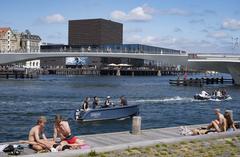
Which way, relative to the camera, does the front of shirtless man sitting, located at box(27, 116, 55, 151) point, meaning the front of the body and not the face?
to the viewer's right

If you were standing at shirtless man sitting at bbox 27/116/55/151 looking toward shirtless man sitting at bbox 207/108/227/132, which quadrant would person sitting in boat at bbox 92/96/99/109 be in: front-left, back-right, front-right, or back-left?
front-left

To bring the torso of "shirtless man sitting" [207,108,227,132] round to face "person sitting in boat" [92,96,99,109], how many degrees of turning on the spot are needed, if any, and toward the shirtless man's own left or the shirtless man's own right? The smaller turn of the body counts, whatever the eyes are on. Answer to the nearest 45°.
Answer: approximately 45° to the shirtless man's own right

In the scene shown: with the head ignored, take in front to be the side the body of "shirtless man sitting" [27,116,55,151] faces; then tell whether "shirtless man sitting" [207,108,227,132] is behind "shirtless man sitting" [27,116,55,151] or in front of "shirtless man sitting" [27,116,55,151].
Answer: in front

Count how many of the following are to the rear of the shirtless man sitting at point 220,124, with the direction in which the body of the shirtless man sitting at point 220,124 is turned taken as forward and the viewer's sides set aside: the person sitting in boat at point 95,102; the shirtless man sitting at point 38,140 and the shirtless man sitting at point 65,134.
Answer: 0

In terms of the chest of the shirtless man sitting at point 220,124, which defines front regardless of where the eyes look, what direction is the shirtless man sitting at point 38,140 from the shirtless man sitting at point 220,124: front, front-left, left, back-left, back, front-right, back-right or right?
front-left

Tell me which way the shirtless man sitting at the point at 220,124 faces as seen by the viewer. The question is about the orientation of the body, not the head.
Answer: to the viewer's left

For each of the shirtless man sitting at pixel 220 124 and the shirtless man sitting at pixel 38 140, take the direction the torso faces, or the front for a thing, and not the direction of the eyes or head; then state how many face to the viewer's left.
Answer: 1
